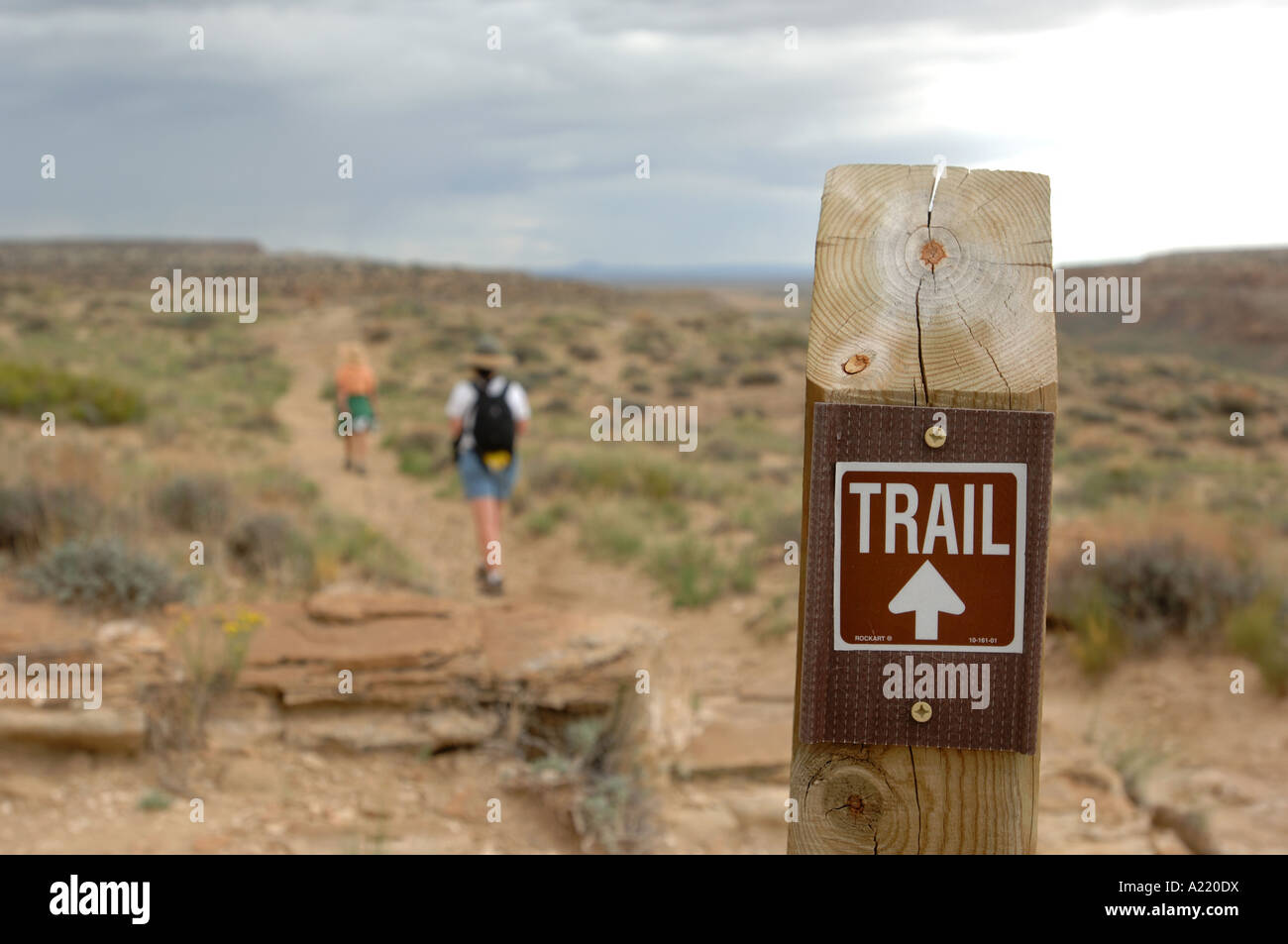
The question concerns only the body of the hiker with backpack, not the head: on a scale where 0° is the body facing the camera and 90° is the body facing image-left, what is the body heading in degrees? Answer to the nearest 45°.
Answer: approximately 180°

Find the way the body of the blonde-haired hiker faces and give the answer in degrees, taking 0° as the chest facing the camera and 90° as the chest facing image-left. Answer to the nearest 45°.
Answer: approximately 180°

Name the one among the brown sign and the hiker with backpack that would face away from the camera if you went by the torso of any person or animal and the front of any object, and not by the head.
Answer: the hiker with backpack

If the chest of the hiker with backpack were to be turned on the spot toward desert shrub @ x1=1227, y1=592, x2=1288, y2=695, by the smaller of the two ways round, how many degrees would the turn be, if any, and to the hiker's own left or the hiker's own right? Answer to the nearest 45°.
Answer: approximately 135° to the hiker's own right

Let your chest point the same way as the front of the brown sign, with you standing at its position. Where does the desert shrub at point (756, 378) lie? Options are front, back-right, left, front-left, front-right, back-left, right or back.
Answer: back

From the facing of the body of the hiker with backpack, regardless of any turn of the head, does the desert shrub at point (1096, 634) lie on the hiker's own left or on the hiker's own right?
on the hiker's own right

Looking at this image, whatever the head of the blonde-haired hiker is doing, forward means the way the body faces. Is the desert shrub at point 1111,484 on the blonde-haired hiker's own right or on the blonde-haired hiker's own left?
on the blonde-haired hiker's own right

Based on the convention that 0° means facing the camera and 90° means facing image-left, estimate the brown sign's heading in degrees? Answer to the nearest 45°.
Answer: approximately 0°

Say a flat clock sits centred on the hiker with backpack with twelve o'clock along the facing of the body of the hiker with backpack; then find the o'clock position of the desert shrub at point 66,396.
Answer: The desert shrub is roughly at 11 o'clock from the hiker with backpack.
